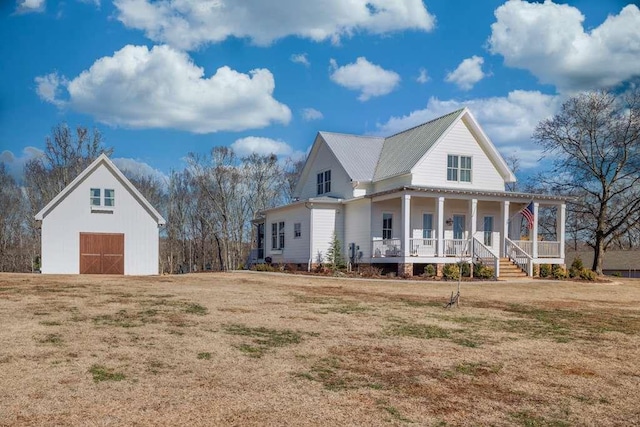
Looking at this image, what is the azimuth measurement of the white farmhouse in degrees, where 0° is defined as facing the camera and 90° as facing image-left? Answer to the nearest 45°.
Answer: approximately 315°

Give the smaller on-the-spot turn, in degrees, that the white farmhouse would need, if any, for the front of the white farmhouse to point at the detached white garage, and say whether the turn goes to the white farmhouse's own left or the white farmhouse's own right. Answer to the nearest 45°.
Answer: approximately 135° to the white farmhouse's own right

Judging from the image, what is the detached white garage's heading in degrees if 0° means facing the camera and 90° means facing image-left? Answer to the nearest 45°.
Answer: approximately 0°

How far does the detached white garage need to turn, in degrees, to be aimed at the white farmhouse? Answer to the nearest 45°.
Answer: approximately 90° to its left
